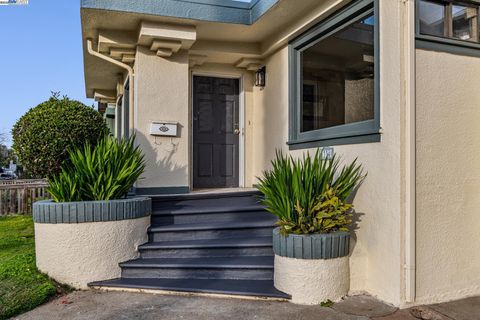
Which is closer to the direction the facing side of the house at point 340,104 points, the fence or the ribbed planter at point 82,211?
the ribbed planter

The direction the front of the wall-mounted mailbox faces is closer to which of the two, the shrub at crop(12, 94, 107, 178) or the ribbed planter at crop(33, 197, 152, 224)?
the ribbed planter

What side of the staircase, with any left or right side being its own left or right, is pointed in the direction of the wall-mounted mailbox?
back

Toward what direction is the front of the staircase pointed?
toward the camera

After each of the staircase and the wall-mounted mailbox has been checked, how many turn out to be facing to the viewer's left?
0

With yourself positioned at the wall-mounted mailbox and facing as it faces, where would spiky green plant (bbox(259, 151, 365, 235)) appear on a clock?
The spiky green plant is roughly at 11 o'clock from the wall-mounted mailbox.

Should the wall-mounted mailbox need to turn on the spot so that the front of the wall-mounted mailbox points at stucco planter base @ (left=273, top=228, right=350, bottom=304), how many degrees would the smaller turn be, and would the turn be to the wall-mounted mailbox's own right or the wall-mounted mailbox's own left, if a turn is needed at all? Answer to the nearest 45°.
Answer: approximately 45° to the wall-mounted mailbox's own left

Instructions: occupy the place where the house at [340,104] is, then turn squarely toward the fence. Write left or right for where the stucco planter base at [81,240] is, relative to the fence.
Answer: left

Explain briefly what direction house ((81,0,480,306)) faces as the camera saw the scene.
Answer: facing the viewer
